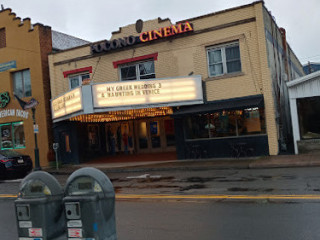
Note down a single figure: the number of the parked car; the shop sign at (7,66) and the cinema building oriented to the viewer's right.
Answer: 0

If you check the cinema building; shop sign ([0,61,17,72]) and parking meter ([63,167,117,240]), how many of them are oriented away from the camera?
0

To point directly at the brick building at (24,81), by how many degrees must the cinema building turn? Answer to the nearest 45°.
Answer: approximately 90° to its right

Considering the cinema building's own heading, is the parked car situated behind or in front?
in front

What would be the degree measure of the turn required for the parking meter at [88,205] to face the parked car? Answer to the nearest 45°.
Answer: approximately 135° to its right

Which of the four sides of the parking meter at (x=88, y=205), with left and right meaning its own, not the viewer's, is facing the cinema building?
back

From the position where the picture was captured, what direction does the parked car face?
facing away from the viewer and to the left of the viewer

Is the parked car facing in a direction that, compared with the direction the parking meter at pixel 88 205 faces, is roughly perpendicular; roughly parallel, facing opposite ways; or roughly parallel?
roughly perpendicular

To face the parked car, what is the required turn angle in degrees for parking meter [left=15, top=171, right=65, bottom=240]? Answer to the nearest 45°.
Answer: approximately 135° to its right

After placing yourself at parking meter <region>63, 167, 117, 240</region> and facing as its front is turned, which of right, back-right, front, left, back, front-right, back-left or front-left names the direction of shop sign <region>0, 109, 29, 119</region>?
back-right

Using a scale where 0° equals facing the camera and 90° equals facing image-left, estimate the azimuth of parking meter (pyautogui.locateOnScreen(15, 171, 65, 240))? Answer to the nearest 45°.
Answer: approximately 45°

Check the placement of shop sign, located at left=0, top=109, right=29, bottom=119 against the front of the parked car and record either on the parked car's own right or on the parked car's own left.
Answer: on the parked car's own right

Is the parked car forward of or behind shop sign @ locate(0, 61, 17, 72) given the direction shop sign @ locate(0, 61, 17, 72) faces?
forward

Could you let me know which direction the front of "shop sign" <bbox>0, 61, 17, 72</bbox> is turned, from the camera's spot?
facing the viewer and to the left of the viewer

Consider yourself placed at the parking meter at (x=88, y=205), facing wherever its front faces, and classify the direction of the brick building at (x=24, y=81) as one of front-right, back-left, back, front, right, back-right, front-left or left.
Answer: back-right
